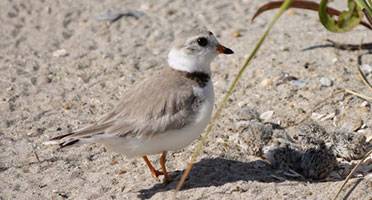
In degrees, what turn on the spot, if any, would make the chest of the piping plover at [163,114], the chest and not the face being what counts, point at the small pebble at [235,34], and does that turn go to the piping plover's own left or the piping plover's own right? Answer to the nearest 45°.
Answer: approximately 45° to the piping plover's own left

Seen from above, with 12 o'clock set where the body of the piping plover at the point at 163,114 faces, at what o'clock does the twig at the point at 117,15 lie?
The twig is roughly at 9 o'clock from the piping plover.

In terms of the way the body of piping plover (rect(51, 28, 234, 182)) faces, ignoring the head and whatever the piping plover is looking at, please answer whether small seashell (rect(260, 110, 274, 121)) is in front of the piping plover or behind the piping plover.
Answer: in front

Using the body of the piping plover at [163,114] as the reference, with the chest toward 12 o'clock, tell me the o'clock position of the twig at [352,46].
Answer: The twig is roughly at 11 o'clock from the piping plover.

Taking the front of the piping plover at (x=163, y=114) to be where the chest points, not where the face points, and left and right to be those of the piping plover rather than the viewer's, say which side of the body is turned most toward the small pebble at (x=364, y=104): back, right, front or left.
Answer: front

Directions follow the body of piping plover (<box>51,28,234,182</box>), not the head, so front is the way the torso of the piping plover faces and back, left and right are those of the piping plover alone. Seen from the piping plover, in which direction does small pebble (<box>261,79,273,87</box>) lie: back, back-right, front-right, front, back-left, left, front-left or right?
front-left

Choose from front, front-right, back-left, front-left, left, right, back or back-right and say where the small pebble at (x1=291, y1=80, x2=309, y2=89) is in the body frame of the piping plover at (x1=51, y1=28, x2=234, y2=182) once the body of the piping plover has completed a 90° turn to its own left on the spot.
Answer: front-right

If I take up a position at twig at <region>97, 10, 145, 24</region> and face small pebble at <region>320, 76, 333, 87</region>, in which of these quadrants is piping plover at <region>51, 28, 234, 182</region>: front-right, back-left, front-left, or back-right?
front-right

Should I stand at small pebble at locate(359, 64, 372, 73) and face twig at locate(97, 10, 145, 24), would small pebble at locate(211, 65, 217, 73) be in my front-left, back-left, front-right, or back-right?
front-left

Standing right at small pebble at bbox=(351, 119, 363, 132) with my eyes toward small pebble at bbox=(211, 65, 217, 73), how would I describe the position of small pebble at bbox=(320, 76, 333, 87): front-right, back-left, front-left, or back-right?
front-right

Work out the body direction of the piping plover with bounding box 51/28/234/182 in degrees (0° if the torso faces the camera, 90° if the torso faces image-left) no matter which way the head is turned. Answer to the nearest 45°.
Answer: approximately 270°

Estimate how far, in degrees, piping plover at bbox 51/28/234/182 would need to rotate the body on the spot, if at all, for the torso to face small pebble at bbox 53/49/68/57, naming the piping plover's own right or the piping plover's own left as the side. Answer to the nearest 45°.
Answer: approximately 90° to the piping plover's own left

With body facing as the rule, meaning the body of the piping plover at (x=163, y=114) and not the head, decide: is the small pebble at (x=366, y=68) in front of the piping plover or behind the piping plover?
in front
